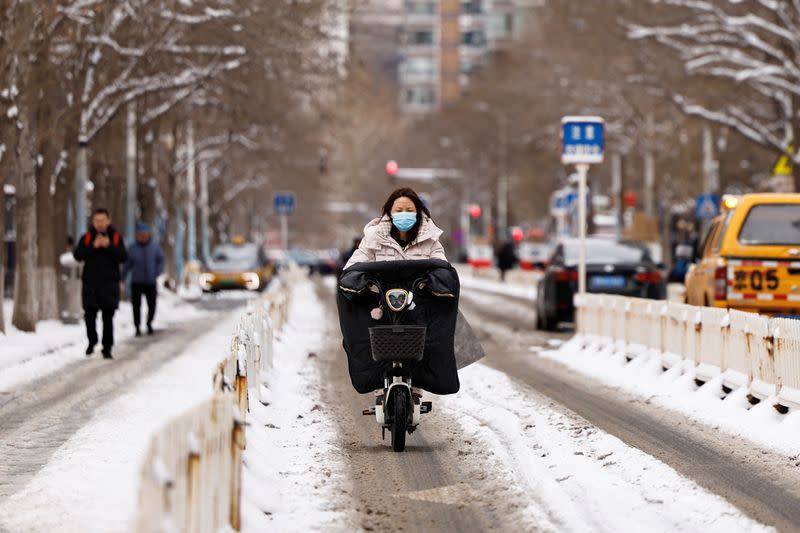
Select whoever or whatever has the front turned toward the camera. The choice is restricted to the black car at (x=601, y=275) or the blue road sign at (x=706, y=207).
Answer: the blue road sign

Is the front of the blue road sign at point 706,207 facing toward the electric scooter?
yes

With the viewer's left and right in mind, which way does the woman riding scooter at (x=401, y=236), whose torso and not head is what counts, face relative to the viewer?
facing the viewer

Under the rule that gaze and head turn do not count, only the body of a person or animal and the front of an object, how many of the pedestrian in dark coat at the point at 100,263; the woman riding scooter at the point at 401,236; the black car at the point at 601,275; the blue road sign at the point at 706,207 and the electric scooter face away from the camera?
1

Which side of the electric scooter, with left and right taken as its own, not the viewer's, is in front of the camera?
front

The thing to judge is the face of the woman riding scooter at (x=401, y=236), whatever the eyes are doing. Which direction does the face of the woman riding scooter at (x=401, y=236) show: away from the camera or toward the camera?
toward the camera

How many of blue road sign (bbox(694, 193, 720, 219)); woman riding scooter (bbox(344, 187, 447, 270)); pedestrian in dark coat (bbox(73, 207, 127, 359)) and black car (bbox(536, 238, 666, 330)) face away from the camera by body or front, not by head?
1

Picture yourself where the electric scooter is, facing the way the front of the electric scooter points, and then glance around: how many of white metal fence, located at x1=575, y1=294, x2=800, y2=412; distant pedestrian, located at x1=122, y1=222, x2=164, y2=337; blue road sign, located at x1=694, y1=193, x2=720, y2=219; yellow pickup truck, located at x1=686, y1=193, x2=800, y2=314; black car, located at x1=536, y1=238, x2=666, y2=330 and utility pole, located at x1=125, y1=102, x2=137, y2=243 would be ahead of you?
0

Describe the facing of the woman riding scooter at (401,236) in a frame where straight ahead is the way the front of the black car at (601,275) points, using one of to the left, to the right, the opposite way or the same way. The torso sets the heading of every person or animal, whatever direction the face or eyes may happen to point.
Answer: the opposite way

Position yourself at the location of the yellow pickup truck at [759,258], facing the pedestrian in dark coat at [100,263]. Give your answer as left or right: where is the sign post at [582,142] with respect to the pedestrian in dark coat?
right

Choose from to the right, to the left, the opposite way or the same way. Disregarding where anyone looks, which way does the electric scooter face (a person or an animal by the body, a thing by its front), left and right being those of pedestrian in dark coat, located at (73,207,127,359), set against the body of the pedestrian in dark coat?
the same way

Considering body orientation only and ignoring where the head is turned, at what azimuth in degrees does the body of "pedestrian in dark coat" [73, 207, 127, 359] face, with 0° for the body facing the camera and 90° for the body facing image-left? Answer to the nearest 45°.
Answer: approximately 0°

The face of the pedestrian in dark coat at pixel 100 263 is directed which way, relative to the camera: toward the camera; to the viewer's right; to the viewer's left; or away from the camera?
toward the camera

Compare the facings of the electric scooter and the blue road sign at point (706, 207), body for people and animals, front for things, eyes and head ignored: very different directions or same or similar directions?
same or similar directions

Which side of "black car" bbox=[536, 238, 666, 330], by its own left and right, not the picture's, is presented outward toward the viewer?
back

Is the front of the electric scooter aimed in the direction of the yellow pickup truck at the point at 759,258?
no

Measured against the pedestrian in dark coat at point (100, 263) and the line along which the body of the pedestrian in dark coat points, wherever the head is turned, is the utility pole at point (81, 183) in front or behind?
behind

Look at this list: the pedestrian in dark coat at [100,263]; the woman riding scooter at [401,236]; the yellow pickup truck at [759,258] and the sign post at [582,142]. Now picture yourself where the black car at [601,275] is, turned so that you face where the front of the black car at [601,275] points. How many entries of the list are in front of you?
0

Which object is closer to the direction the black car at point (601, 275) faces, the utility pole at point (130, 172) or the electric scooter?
the utility pole
